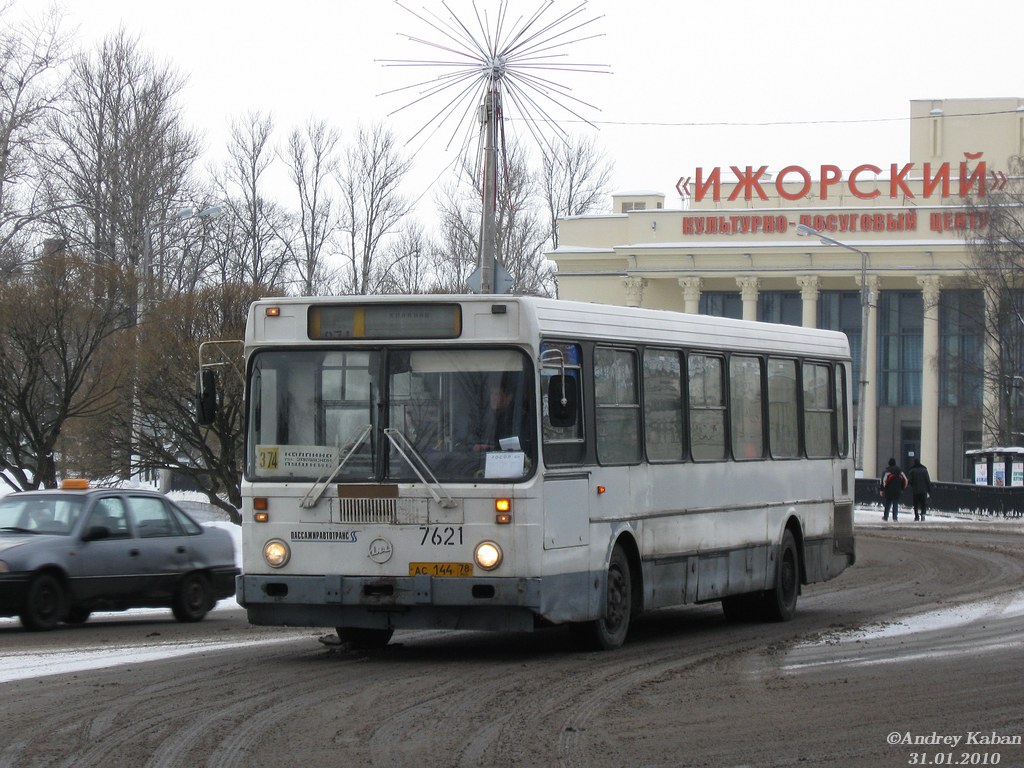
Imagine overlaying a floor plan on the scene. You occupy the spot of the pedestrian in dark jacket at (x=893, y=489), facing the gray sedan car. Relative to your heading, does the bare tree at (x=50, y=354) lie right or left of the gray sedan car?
right

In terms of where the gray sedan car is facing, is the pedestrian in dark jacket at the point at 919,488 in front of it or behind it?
behind

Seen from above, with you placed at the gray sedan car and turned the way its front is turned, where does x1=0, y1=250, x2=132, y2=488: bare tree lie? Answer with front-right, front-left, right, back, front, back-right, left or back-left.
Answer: back-right

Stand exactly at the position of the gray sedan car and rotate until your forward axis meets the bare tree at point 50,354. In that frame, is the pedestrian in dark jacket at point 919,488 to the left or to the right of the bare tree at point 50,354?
right

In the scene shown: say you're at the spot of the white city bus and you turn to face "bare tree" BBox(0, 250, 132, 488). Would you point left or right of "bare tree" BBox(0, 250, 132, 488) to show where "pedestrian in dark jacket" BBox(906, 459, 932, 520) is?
right

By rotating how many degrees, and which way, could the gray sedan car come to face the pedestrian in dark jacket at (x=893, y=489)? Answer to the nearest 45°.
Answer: approximately 180°
